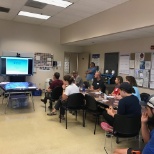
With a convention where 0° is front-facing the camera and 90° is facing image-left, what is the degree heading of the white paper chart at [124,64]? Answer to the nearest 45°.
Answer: approximately 45°

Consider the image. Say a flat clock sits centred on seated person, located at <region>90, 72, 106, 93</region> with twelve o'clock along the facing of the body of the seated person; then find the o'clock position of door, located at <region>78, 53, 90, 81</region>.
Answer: The door is roughly at 4 o'clock from the seated person.

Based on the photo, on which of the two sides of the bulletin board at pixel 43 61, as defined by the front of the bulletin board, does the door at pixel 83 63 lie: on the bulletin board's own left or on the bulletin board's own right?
on the bulletin board's own left

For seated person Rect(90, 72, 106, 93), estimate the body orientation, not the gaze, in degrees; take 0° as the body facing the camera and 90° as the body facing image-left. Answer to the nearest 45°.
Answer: approximately 45°

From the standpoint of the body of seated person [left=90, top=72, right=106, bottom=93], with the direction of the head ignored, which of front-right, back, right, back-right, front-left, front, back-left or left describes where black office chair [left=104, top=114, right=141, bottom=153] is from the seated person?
front-left
